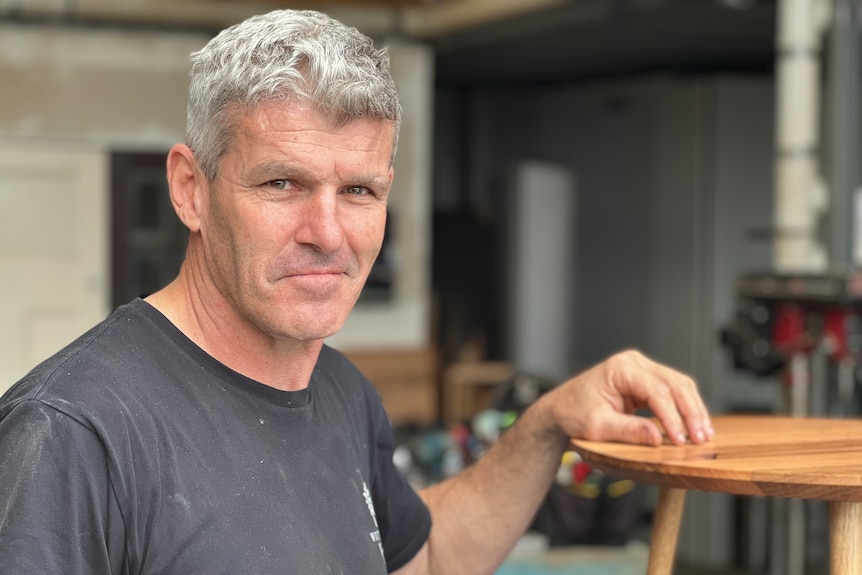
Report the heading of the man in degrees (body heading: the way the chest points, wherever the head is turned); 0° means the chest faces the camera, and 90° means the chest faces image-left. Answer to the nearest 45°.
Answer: approximately 315°

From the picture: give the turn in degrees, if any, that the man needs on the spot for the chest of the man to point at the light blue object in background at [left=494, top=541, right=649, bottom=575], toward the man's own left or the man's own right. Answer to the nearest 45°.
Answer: approximately 135° to the man's own left
